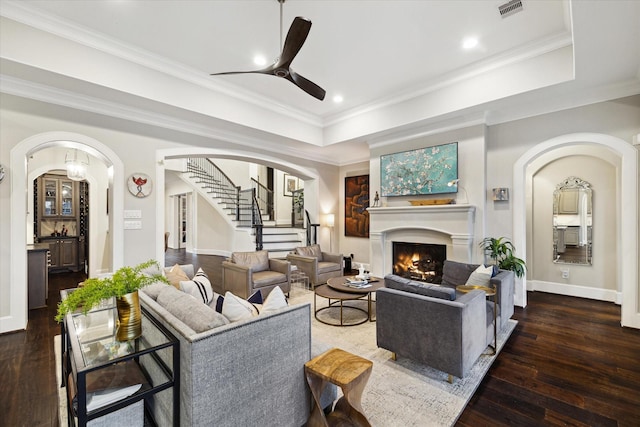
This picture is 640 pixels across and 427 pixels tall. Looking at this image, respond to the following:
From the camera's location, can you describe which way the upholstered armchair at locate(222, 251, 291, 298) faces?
facing the viewer and to the right of the viewer

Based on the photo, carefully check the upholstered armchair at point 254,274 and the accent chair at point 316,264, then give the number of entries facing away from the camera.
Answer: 0

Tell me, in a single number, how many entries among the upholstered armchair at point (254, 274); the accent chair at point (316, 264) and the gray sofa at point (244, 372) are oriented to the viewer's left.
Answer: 0

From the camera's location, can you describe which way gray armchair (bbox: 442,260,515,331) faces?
facing the viewer and to the left of the viewer

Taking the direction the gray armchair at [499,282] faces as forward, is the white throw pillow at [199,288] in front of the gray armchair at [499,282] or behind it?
in front

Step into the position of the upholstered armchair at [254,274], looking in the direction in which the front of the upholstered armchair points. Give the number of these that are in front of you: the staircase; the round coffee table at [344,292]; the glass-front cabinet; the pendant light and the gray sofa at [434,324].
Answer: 2

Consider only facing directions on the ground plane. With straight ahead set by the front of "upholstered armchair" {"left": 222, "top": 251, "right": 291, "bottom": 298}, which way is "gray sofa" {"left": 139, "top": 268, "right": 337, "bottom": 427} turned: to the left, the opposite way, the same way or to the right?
to the left

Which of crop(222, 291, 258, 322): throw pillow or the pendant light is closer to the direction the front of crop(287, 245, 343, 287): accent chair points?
the throw pillow

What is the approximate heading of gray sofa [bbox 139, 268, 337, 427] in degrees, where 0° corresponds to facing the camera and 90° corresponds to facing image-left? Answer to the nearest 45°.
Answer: approximately 225°

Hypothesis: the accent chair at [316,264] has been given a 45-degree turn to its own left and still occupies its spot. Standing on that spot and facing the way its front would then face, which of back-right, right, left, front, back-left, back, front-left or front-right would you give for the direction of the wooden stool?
right

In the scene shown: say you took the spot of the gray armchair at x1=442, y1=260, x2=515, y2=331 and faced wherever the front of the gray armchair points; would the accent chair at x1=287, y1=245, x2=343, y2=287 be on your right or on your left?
on your right

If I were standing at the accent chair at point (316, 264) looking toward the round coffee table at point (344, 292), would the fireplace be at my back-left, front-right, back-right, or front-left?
front-left
